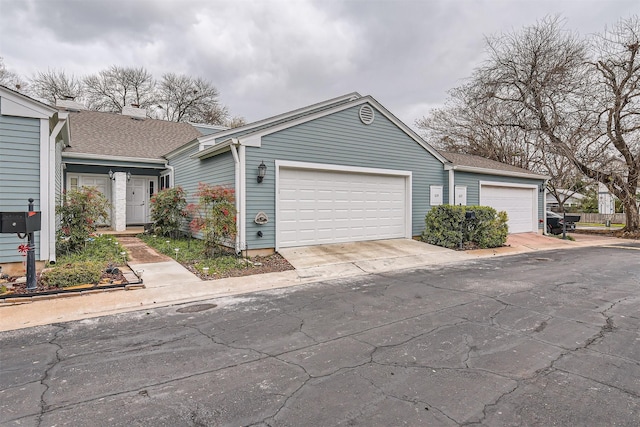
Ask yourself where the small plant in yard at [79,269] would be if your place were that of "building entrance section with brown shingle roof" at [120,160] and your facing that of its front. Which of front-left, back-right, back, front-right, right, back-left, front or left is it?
front

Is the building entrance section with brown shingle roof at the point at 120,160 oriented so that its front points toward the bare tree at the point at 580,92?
no

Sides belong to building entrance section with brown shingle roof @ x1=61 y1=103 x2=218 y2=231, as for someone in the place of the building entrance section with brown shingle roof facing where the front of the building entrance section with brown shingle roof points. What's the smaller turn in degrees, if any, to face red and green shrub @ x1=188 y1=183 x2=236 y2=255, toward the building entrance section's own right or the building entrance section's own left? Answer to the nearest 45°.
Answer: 0° — it already faces it

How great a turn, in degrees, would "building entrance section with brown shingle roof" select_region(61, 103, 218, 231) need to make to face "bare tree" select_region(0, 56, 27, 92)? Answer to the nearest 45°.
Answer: approximately 135° to its right

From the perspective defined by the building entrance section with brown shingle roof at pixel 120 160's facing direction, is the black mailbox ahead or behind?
ahead

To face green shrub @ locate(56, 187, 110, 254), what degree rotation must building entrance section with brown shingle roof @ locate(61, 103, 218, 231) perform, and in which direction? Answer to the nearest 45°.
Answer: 0° — it already faces it

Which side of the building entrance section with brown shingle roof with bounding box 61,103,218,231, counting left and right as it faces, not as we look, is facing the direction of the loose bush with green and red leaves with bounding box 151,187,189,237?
front

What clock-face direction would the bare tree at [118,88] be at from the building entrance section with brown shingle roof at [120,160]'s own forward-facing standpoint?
The bare tree is roughly at 6 o'clock from the building entrance section with brown shingle roof.

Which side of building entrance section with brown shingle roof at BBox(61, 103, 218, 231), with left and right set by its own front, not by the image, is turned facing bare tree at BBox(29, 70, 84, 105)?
back

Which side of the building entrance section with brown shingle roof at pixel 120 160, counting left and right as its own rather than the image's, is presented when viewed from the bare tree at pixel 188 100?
back

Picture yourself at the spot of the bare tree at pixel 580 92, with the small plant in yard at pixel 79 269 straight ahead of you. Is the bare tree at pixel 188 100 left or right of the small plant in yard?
right

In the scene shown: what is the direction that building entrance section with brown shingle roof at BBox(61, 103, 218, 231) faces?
toward the camera

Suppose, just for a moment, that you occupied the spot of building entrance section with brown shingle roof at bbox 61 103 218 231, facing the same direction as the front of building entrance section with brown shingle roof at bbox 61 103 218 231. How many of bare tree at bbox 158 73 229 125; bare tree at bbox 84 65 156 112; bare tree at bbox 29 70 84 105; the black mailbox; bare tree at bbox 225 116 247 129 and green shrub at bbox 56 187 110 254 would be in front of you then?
2

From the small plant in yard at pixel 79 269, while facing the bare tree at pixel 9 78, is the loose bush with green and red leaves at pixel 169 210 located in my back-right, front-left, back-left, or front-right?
front-right
